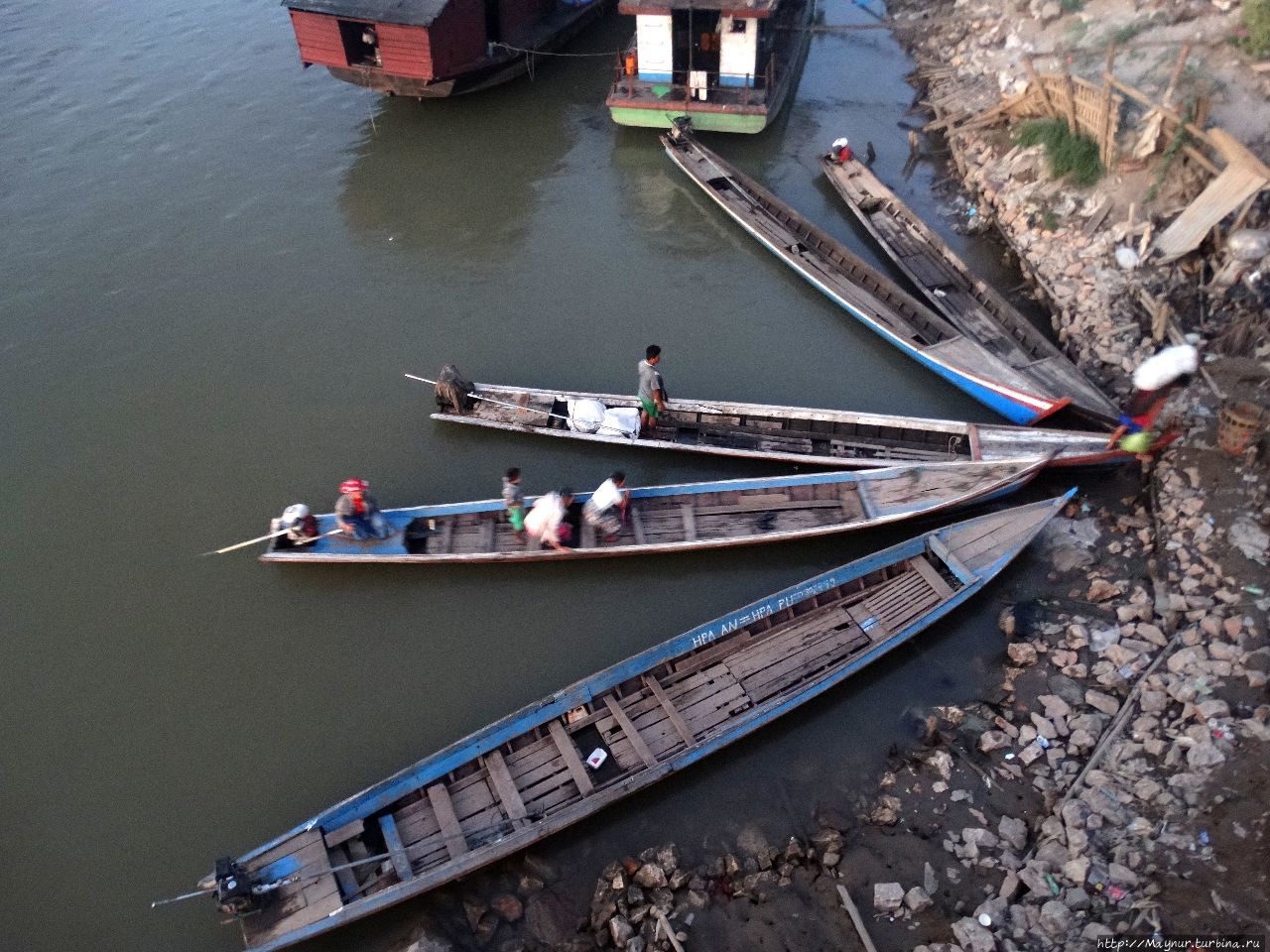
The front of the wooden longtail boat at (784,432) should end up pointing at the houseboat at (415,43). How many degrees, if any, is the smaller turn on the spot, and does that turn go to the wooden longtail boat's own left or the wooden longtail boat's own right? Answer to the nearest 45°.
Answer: approximately 135° to the wooden longtail boat's own left

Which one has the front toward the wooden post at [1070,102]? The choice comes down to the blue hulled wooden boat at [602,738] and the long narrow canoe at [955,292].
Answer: the blue hulled wooden boat

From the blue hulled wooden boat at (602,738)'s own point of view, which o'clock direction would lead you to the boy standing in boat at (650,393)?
The boy standing in boat is roughly at 11 o'clock from the blue hulled wooden boat.

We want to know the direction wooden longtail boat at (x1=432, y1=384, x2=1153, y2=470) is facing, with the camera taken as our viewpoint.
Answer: facing to the right of the viewer

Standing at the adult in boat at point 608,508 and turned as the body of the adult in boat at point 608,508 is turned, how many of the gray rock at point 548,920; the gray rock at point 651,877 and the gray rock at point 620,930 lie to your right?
3

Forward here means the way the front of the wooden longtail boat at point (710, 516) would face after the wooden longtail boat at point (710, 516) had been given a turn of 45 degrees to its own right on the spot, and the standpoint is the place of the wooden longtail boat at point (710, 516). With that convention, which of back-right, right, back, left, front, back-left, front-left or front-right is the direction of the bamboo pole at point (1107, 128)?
left

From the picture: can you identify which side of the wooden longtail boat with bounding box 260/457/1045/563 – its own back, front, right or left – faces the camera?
right

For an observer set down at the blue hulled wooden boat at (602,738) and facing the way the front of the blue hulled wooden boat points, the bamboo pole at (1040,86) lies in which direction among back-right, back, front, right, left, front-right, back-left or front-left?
front

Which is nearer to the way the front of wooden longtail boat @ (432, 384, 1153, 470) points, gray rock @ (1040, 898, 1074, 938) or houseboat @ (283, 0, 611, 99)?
the gray rock

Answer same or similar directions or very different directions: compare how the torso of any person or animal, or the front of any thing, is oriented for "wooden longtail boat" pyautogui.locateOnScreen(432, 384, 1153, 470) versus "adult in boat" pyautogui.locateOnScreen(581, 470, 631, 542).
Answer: same or similar directions

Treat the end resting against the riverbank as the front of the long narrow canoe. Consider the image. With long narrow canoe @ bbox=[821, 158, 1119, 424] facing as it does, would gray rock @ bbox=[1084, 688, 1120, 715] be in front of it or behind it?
in front

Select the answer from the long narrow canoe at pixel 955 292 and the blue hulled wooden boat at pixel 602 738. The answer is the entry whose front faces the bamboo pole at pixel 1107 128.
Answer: the blue hulled wooden boat
